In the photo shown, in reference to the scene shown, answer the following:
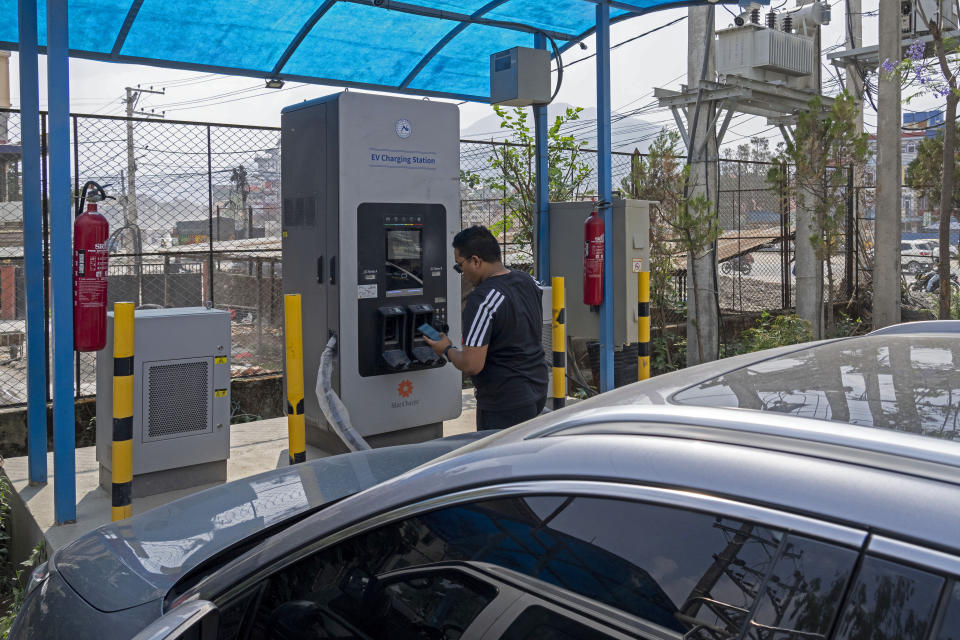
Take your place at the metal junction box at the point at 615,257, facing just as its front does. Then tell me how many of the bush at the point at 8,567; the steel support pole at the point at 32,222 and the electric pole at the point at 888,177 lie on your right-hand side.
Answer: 2

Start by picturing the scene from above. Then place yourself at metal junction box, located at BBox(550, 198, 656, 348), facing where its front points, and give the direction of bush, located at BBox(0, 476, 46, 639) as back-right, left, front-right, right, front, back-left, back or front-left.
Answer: right

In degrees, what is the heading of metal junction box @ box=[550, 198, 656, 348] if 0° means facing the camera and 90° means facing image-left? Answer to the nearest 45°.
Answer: approximately 315°

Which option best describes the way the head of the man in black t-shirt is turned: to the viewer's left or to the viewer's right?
to the viewer's left

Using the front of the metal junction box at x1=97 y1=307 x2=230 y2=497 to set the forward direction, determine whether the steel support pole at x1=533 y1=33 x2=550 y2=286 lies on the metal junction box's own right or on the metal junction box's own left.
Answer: on the metal junction box's own left

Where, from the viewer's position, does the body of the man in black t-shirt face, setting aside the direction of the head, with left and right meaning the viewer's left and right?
facing away from the viewer and to the left of the viewer

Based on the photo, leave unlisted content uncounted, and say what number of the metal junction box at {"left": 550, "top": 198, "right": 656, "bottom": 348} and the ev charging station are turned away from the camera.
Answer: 0

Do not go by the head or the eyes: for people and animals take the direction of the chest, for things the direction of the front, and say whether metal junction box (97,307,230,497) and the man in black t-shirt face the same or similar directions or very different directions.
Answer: very different directions

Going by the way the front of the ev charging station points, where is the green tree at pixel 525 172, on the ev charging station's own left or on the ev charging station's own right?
on the ev charging station's own left

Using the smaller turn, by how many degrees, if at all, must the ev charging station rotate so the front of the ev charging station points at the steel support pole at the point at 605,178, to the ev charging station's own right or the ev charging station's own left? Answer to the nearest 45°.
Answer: approximately 90° to the ev charging station's own left
